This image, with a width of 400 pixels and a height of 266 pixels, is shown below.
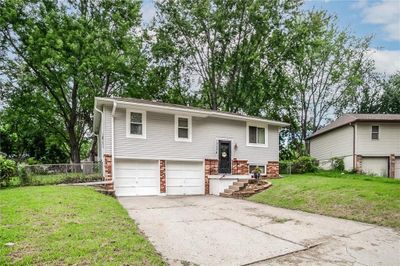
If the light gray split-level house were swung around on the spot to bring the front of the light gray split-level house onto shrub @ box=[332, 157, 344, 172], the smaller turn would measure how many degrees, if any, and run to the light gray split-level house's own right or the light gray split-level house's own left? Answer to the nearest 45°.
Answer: approximately 90° to the light gray split-level house's own left

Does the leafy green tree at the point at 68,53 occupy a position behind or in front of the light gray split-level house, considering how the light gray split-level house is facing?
behind

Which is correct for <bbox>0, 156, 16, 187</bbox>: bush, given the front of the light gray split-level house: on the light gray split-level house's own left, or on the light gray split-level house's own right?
on the light gray split-level house's own right

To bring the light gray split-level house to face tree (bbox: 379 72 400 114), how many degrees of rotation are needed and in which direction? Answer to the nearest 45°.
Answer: approximately 90° to its left

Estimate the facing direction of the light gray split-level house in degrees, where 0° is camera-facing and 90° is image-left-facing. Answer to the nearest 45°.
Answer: approximately 315°

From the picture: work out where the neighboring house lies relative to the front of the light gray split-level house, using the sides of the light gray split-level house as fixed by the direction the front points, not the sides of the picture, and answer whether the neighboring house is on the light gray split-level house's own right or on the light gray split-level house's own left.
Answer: on the light gray split-level house's own left
